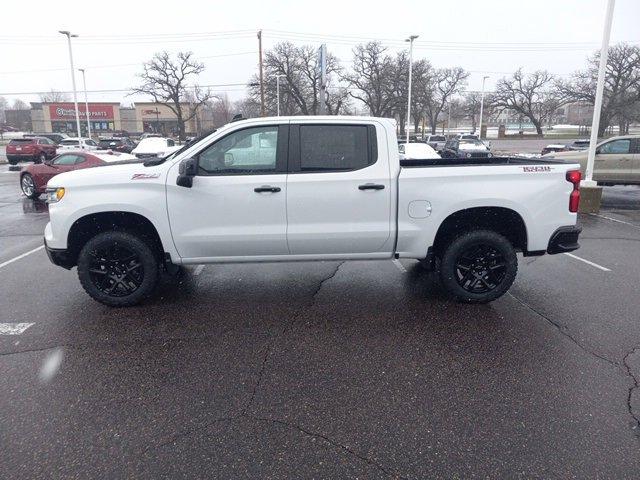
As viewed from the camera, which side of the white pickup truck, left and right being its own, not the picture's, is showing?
left

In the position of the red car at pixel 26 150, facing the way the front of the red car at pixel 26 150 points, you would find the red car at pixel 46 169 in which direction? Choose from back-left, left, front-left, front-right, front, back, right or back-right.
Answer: back-right

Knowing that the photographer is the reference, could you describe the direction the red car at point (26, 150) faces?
facing away from the viewer and to the right of the viewer

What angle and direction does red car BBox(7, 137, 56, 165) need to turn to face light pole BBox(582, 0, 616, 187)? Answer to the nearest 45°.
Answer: approximately 135° to its right

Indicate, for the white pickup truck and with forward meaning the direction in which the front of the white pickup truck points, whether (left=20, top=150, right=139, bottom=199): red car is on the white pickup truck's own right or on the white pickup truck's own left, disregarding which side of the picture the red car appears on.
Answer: on the white pickup truck's own right

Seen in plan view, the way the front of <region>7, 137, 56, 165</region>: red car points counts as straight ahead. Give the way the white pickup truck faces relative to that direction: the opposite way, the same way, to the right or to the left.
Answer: to the left

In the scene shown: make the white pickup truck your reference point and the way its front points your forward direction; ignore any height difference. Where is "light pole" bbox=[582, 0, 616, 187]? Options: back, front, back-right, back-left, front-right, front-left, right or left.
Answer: back-right

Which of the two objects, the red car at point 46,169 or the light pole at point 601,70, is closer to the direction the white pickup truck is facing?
the red car

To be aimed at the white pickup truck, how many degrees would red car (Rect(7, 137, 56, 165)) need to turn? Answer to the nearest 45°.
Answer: approximately 135° to its right

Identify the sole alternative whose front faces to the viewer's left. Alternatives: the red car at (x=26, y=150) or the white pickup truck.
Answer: the white pickup truck

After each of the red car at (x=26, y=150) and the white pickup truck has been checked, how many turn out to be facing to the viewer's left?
1
